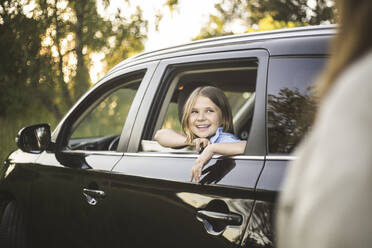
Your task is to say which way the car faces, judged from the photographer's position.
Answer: facing away from the viewer and to the left of the viewer

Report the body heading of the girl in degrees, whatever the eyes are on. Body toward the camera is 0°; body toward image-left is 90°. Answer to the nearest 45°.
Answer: approximately 0°

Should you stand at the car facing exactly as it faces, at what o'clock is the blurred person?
The blurred person is roughly at 7 o'clock from the car.

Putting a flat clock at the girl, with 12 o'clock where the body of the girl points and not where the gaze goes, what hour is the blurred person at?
The blurred person is roughly at 12 o'clock from the girl.
